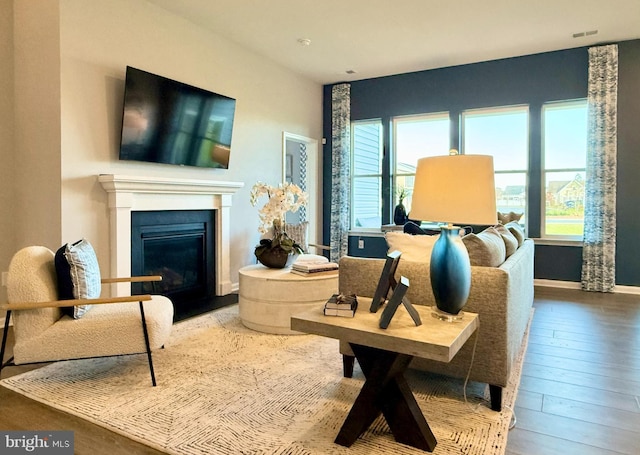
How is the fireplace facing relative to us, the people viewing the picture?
facing the viewer and to the right of the viewer

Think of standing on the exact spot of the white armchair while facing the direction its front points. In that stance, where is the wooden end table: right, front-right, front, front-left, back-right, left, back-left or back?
front-right

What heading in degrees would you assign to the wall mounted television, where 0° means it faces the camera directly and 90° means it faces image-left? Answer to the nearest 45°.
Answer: approximately 315°

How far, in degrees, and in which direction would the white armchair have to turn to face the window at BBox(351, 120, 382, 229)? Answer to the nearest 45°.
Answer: approximately 45° to its left

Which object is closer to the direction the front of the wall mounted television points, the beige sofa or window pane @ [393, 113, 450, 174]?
the beige sofa

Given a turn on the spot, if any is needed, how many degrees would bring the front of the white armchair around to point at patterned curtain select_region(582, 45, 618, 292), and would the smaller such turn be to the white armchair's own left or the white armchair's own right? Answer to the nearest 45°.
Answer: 0° — it already faces it

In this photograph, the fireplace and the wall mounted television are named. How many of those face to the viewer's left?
0

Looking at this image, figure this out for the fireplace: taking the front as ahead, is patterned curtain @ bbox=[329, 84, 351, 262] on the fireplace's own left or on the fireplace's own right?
on the fireplace's own left

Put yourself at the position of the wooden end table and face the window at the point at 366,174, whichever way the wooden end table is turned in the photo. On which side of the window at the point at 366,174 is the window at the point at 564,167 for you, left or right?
right

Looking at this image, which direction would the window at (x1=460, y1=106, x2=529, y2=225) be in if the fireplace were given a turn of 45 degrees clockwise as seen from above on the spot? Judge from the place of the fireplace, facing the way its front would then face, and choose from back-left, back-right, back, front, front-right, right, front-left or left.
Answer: left

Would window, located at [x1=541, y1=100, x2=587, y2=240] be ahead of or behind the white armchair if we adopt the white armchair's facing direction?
ahead

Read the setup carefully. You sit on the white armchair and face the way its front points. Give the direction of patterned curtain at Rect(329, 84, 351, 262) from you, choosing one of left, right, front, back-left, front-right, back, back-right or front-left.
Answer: front-left

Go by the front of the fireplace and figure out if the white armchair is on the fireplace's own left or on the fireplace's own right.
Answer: on the fireplace's own right

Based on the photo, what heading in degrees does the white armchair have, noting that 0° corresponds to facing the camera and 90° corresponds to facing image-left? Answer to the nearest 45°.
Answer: approximately 270°

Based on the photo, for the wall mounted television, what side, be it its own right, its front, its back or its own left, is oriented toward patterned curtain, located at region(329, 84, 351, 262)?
left

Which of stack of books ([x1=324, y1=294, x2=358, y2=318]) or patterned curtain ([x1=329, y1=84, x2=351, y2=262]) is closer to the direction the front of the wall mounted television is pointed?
the stack of books
